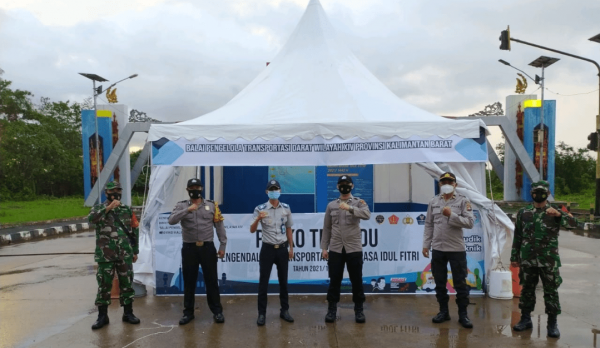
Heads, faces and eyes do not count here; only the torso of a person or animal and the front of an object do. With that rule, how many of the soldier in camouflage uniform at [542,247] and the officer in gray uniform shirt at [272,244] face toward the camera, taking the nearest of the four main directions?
2

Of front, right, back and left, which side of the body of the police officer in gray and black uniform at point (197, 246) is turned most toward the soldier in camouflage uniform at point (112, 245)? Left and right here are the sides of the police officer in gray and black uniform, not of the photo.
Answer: right

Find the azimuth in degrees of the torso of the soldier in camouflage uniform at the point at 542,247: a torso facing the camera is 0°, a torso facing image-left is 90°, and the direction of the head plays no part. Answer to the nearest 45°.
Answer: approximately 0°

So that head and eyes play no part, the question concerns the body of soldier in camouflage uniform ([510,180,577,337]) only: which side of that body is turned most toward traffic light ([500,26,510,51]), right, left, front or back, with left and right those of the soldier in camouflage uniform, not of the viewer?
back

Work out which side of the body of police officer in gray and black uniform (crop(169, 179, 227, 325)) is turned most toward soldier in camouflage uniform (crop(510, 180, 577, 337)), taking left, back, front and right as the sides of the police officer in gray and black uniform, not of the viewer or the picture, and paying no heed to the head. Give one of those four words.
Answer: left

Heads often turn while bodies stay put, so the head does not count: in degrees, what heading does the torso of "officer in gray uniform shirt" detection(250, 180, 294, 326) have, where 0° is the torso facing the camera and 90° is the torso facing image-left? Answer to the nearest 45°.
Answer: approximately 0°
